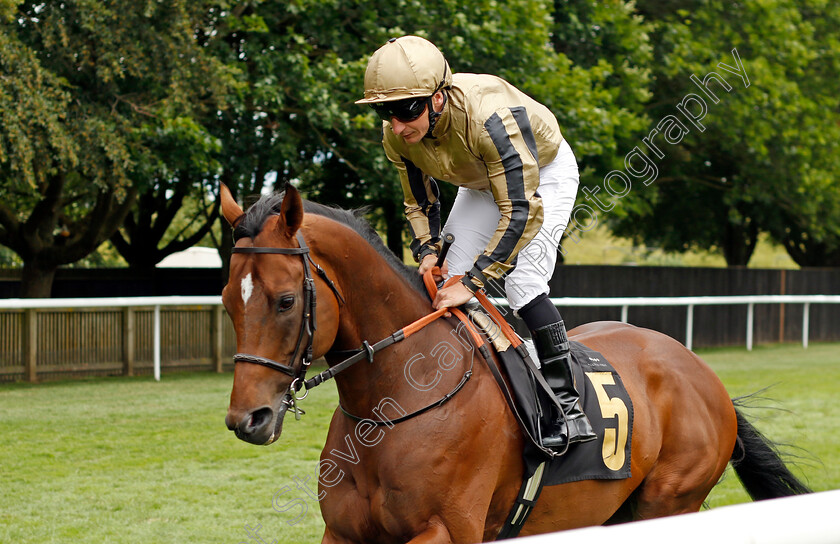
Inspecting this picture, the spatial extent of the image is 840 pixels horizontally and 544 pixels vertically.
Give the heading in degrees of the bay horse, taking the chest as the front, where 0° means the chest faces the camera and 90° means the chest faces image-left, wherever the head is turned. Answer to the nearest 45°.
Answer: approximately 45°

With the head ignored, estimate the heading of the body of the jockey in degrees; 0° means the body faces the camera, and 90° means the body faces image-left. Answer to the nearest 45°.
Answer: approximately 45°

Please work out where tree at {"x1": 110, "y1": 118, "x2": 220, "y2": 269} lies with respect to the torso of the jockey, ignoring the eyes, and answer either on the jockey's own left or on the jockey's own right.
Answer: on the jockey's own right

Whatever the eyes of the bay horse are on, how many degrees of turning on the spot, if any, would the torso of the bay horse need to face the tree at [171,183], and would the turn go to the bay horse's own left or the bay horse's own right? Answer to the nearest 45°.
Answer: approximately 90° to the bay horse's own right

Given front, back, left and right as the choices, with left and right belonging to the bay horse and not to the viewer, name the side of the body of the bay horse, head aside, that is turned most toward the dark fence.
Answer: right
